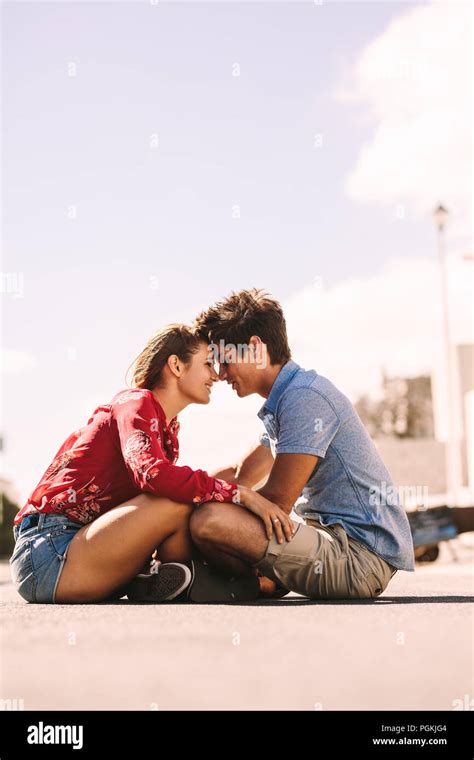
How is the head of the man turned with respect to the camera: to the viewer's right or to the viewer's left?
to the viewer's left

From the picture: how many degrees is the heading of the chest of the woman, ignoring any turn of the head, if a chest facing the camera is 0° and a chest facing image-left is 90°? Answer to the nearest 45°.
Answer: approximately 270°

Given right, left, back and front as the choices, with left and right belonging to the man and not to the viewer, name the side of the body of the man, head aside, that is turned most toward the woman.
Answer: front

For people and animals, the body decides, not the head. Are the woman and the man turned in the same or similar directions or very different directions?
very different directions

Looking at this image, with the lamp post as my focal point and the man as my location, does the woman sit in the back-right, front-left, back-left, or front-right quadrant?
back-left

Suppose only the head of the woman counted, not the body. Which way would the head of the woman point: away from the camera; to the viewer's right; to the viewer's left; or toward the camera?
to the viewer's right

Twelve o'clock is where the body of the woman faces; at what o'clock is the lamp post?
The lamp post is roughly at 10 o'clock from the woman.

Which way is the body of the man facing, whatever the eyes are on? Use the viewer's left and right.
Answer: facing to the left of the viewer

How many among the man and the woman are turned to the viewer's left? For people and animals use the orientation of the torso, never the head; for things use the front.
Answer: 1

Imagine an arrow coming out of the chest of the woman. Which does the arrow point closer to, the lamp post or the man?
the man

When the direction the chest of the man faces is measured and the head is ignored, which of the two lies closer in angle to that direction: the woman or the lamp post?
the woman

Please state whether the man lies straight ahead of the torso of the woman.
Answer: yes

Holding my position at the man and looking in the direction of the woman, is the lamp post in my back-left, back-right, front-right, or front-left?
back-right
